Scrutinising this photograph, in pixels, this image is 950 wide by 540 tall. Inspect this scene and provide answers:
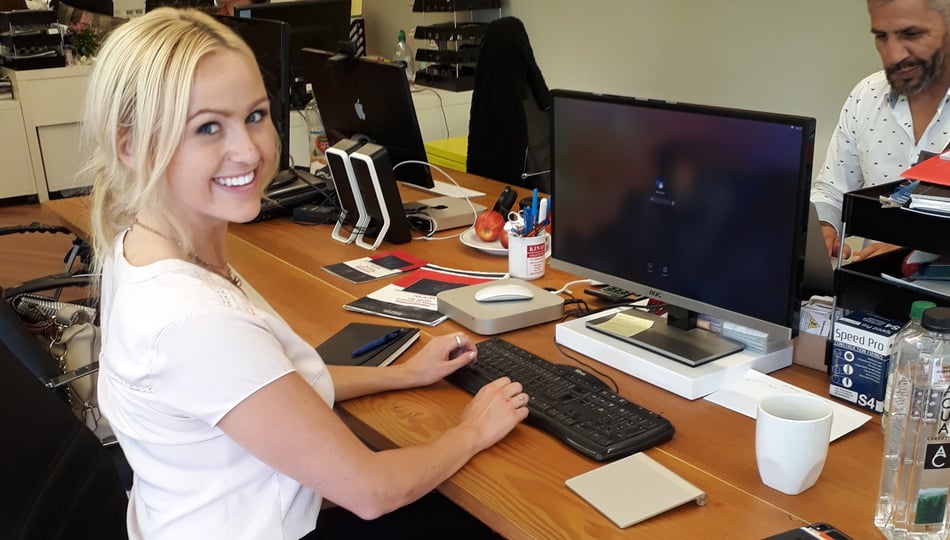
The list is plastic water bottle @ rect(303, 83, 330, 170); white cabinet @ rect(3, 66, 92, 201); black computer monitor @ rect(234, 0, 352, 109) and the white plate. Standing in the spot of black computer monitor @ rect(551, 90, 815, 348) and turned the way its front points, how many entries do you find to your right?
4

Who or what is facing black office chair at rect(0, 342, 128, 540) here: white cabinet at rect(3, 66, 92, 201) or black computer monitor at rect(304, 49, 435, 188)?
the white cabinet

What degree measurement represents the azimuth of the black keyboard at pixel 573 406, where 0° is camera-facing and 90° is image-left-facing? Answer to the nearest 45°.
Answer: approximately 45°

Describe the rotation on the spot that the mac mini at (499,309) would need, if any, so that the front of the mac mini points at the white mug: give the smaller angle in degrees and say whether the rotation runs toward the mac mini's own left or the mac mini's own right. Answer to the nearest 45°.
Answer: approximately 90° to the mac mini's own left

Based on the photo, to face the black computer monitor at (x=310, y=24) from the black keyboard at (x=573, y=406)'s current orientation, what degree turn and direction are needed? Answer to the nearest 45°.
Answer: approximately 90° to its right

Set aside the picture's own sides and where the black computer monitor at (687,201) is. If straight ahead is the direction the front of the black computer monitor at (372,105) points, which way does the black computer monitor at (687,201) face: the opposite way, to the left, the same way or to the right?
the opposite way

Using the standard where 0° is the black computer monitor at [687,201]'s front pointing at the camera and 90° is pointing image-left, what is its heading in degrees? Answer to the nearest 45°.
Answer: approximately 45°

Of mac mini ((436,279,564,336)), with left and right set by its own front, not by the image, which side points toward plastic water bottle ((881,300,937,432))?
left

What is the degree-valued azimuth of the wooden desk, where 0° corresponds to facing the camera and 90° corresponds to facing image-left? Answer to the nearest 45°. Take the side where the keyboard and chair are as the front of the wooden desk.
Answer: approximately 45°

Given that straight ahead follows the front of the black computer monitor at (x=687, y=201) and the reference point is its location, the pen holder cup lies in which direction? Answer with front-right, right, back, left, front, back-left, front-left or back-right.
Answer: right

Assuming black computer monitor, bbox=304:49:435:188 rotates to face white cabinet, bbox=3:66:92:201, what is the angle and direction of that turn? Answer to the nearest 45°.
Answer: approximately 90° to its left

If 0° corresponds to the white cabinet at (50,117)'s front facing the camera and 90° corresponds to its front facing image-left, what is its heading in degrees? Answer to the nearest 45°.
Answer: approximately 0°

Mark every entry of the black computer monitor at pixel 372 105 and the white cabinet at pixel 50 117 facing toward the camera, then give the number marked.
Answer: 1
